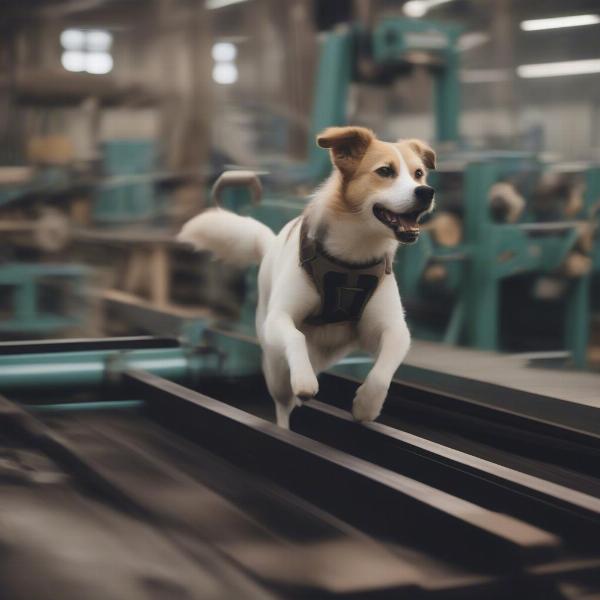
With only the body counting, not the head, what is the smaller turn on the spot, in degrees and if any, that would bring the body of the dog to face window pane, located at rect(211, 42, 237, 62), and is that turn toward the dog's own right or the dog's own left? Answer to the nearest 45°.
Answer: approximately 135° to the dog's own left

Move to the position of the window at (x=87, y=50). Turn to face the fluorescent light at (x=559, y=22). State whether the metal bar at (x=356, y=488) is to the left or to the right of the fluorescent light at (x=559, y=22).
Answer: right

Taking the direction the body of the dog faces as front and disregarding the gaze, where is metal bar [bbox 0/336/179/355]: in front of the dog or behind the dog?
behind

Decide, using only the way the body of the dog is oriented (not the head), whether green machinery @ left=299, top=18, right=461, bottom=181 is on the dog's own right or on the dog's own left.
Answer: on the dog's own left

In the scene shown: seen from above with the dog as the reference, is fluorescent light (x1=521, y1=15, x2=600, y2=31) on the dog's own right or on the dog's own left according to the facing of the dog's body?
on the dog's own left

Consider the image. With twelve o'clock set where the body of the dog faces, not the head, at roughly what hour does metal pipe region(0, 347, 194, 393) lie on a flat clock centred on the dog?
The metal pipe is roughly at 6 o'clock from the dog.

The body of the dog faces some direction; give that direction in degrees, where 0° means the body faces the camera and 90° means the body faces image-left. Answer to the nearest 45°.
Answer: approximately 315°

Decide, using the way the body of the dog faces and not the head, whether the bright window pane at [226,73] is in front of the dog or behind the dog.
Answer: behind

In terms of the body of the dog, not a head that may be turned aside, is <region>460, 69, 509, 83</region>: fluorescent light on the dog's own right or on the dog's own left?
on the dog's own left

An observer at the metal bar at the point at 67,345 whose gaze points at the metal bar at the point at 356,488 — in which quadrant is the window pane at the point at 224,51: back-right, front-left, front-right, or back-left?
back-left

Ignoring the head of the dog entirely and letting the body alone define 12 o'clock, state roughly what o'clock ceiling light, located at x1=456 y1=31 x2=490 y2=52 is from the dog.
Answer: The ceiling light is roughly at 8 o'clock from the dog.

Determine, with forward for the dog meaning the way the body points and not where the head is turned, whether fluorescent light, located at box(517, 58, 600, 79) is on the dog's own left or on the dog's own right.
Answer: on the dog's own left
